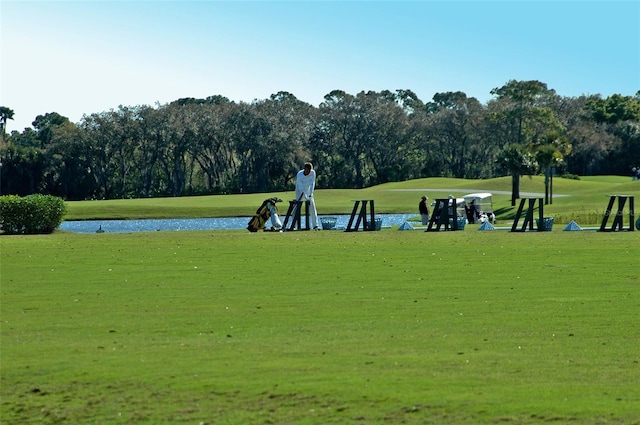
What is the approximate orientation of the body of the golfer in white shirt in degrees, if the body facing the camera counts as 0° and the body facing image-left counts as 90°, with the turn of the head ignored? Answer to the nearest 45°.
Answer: approximately 0°

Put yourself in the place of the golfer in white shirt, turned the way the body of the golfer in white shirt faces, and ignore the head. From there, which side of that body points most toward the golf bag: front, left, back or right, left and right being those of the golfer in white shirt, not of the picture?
right

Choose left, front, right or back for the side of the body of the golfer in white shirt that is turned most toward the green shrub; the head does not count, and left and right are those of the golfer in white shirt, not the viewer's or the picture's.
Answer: right
